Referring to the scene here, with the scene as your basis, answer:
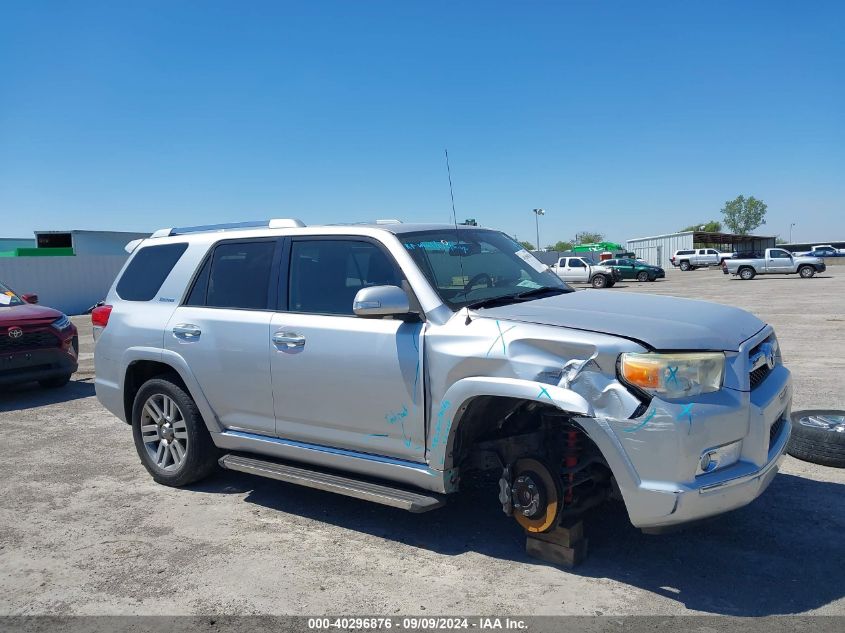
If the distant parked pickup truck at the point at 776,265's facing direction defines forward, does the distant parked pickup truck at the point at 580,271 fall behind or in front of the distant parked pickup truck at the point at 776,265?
behind

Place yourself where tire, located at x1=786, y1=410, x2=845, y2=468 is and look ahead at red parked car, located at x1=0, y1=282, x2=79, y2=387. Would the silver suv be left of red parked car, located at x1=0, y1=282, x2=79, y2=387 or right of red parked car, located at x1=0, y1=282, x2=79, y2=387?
left

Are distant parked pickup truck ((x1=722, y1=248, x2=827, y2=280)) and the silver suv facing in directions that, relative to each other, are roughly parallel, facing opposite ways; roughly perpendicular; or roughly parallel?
roughly parallel

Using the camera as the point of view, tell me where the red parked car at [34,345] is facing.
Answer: facing the viewer and to the right of the viewer

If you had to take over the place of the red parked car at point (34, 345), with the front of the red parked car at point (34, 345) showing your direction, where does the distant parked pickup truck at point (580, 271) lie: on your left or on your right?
on your left

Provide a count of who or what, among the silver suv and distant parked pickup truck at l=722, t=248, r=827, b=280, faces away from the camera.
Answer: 0

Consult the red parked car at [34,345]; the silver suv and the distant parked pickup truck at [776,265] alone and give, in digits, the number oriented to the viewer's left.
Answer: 0

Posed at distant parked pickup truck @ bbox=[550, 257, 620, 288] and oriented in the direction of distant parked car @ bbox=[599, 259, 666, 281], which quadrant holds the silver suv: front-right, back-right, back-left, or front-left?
back-right

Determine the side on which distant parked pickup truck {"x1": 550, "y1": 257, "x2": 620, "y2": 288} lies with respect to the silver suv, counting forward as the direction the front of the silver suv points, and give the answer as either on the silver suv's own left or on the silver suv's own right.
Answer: on the silver suv's own left

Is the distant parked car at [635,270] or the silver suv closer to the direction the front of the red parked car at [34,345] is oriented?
the silver suv

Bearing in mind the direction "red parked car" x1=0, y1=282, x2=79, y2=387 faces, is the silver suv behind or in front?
in front

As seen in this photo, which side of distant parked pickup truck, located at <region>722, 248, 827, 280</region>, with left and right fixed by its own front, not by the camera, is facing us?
right

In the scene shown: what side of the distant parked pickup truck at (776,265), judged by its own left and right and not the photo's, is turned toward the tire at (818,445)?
right

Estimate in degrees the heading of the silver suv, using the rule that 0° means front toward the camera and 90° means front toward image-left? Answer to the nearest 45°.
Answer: approximately 315°
